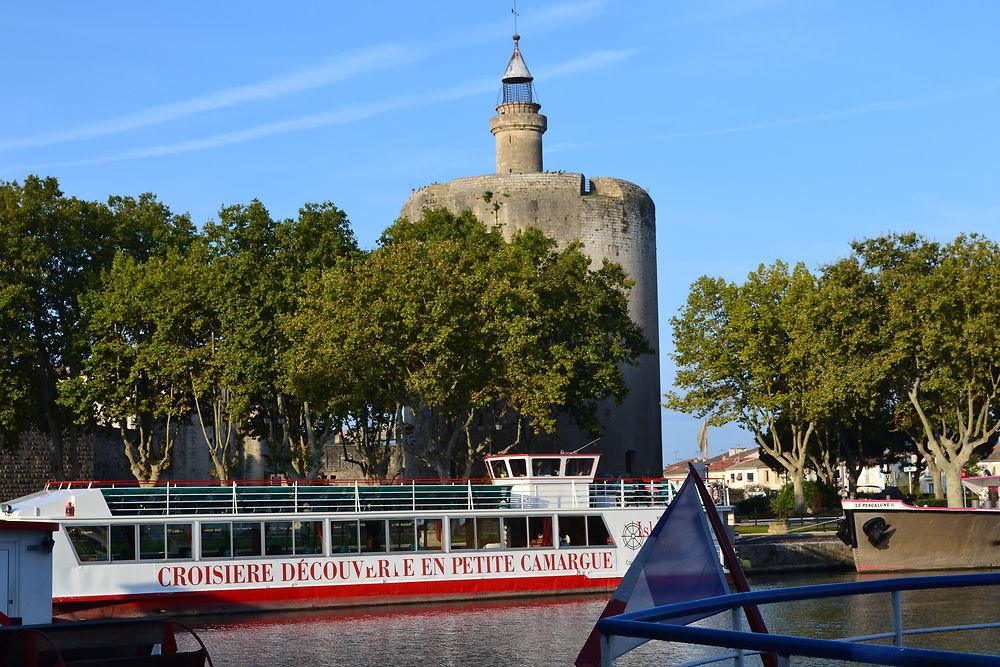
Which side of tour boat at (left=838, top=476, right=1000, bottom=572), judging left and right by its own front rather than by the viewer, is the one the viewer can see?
left

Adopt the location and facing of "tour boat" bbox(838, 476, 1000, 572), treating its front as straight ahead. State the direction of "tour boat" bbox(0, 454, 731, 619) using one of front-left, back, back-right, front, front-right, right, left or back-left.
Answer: front-left

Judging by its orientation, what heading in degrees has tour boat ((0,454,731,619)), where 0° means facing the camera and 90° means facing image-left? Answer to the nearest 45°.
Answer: approximately 270°

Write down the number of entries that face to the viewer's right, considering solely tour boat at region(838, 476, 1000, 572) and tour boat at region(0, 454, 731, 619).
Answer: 1

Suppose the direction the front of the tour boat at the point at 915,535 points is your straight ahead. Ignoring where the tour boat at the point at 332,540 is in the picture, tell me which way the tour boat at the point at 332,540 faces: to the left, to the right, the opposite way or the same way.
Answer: the opposite way

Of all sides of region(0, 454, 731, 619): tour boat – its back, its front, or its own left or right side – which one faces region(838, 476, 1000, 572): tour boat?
front
